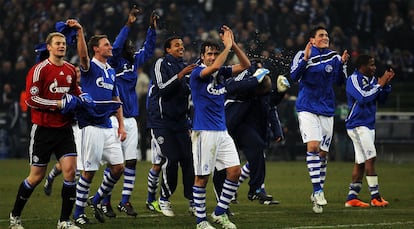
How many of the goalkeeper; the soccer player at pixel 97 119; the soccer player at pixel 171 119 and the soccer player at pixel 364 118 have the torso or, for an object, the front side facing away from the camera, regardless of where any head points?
0

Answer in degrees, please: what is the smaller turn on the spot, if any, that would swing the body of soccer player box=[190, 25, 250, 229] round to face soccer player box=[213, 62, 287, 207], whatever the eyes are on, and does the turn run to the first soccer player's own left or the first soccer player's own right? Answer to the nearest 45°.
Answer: approximately 135° to the first soccer player's own left

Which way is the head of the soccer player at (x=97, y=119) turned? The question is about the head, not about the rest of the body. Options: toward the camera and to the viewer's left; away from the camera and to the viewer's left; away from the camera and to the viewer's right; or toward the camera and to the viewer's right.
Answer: toward the camera and to the viewer's right

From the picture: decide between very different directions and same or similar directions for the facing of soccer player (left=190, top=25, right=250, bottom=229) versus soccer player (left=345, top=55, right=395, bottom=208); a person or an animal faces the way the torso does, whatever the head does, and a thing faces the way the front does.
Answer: same or similar directions

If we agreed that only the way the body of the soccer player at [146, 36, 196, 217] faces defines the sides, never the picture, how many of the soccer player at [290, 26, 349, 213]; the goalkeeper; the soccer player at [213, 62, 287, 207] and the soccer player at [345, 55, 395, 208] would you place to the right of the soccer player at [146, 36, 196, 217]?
1

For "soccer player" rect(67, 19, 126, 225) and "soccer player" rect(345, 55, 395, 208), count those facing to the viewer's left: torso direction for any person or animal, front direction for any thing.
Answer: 0

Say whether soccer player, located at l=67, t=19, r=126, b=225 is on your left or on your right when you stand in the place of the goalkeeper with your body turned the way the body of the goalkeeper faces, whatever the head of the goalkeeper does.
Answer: on your left

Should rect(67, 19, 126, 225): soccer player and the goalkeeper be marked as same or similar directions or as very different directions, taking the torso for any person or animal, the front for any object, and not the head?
same or similar directions

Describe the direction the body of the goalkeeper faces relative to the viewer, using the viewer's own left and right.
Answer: facing the viewer and to the right of the viewer

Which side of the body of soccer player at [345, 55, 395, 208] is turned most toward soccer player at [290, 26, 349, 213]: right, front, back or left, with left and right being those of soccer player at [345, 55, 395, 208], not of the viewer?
right

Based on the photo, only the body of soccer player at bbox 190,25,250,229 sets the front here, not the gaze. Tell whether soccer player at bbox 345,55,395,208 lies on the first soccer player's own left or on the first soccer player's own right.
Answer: on the first soccer player's own left

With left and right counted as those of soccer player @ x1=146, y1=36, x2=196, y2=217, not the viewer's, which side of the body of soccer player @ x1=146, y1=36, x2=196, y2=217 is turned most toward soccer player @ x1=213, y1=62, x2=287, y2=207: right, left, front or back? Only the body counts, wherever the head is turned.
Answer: left

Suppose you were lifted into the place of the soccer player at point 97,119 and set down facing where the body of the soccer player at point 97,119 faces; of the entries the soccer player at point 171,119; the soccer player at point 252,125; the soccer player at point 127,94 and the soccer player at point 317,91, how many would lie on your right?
0

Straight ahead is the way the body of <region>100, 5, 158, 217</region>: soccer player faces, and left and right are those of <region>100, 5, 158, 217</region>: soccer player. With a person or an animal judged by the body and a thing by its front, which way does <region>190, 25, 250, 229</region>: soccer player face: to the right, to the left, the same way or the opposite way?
the same way

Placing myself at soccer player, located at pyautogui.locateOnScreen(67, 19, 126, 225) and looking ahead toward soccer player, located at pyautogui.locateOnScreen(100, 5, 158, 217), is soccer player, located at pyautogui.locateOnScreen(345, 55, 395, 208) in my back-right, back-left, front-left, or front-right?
front-right

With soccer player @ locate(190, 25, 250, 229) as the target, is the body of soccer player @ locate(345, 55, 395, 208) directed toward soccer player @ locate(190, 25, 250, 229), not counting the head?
no

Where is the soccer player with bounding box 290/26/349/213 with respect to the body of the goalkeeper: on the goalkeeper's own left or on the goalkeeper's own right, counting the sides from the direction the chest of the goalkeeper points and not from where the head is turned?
on the goalkeeper's own left
